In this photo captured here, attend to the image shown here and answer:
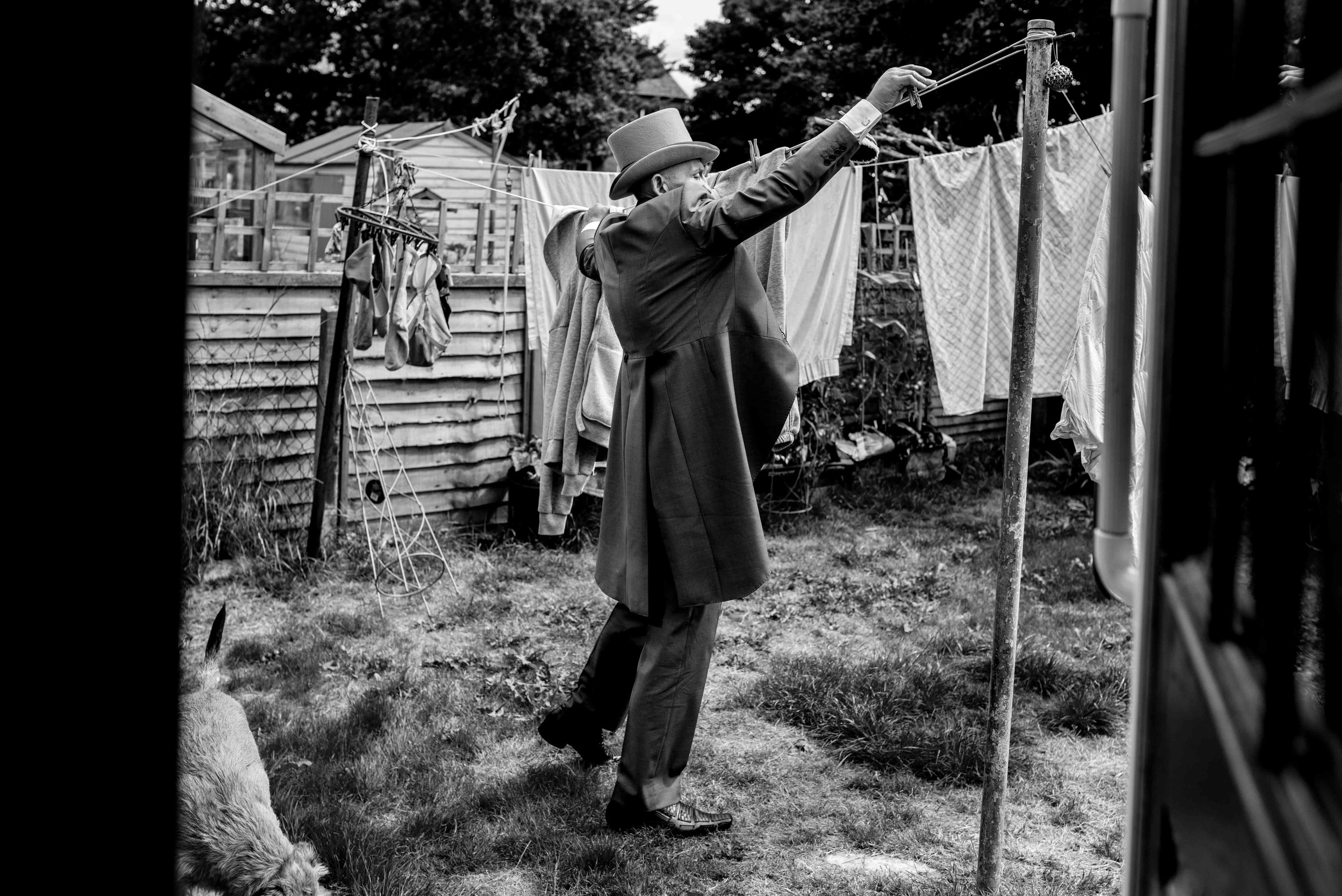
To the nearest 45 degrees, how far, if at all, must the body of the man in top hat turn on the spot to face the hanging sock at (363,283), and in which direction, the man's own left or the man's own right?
approximately 90° to the man's own left

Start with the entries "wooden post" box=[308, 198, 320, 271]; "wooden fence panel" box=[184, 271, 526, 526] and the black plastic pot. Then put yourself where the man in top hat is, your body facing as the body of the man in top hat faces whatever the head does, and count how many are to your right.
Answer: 0

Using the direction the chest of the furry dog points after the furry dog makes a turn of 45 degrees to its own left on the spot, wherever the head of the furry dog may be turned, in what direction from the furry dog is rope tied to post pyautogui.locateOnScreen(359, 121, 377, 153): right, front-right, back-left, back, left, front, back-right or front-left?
left

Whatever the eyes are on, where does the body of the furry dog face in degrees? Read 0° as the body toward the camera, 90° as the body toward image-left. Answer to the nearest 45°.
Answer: approximately 315°

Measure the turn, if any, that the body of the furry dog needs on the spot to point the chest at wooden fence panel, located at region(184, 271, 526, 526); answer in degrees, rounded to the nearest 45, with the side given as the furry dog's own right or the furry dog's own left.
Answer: approximately 135° to the furry dog's own left

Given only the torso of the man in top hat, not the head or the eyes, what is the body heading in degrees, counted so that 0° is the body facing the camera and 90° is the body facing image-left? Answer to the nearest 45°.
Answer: approximately 225°

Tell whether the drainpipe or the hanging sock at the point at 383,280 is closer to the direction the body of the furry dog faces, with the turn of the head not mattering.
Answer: the drainpipe

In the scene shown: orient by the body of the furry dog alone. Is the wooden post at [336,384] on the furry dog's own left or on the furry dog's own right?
on the furry dog's own left

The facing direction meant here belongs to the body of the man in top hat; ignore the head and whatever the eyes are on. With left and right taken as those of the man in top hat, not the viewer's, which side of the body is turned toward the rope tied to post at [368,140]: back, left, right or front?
left

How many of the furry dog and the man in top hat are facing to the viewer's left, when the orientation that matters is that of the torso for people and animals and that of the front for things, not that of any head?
0
